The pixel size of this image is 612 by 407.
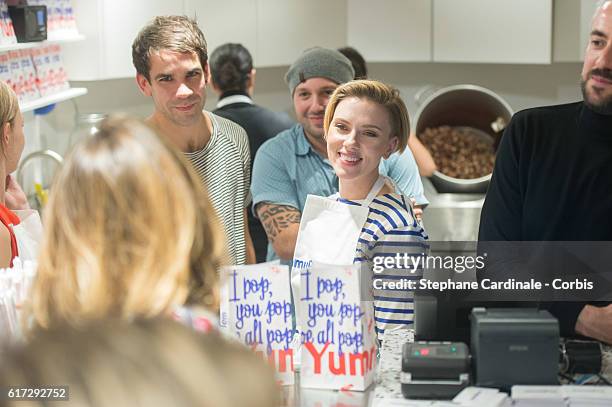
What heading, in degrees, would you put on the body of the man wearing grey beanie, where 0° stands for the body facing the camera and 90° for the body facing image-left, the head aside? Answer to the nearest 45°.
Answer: approximately 0°

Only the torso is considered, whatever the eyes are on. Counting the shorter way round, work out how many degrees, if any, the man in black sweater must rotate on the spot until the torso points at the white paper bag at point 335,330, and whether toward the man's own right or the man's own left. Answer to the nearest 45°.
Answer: approximately 45° to the man's own right

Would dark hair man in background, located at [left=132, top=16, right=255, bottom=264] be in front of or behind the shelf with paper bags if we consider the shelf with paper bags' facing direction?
in front

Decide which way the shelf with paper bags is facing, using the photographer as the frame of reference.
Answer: facing the viewer and to the right of the viewer

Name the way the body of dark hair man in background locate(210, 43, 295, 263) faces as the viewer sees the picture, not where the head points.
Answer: away from the camera

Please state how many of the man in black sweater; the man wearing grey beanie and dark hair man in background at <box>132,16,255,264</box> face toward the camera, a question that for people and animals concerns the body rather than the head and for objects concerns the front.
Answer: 3

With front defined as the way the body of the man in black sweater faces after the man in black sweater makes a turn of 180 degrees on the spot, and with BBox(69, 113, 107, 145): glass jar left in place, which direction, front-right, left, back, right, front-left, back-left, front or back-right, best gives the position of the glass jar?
front-left

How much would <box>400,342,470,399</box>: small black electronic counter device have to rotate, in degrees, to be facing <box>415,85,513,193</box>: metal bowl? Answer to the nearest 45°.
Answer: approximately 180°

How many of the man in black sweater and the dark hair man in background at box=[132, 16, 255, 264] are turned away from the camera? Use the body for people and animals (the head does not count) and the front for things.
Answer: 0
